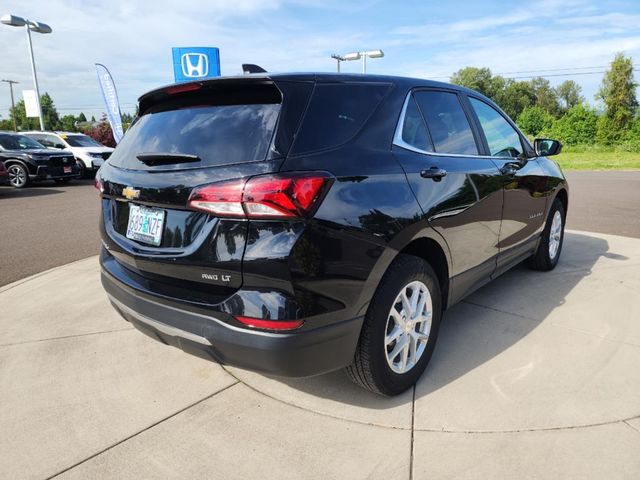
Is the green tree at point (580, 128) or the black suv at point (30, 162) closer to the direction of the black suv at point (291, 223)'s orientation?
the green tree

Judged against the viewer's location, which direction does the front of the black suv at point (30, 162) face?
facing the viewer and to the right of the viewer

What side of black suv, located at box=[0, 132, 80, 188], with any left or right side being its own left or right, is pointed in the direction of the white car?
left

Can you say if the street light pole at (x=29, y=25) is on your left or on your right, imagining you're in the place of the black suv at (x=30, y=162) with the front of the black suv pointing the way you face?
on your left

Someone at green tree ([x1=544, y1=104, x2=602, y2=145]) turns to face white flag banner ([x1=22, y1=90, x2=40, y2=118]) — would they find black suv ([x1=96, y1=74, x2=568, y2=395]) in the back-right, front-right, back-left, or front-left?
front-left

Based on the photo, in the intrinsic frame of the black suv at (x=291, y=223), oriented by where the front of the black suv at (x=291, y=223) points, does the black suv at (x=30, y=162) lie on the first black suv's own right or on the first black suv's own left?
on the first black suv's own left

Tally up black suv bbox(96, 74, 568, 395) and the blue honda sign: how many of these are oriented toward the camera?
1

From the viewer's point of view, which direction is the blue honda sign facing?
toward the camera

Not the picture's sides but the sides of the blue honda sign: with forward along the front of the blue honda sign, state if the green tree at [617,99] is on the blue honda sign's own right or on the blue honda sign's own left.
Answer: on the blue honda sign's own left

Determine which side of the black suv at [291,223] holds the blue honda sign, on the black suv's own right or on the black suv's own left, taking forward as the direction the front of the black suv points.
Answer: on the black suv's own left

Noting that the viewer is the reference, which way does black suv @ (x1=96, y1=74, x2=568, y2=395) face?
facing away from the viewer and to the right of the viewer

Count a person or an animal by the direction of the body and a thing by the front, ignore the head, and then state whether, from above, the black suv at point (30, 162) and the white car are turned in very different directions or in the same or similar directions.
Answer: same or similar directions

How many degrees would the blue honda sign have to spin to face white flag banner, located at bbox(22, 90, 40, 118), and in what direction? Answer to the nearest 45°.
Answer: approximately 135° to its right
